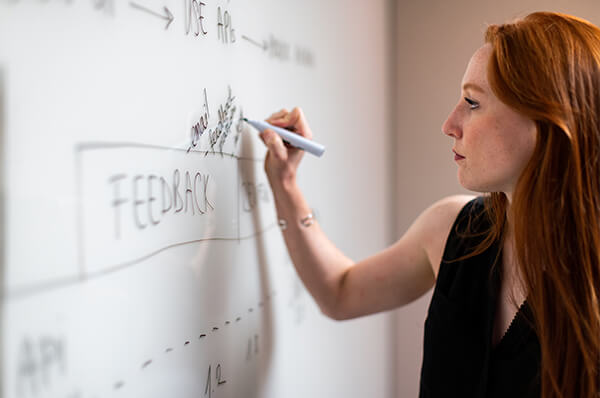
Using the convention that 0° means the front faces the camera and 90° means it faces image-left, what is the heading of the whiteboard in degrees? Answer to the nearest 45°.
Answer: approximately 315°

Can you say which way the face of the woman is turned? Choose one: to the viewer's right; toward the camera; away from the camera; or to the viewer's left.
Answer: to the viewer's left
